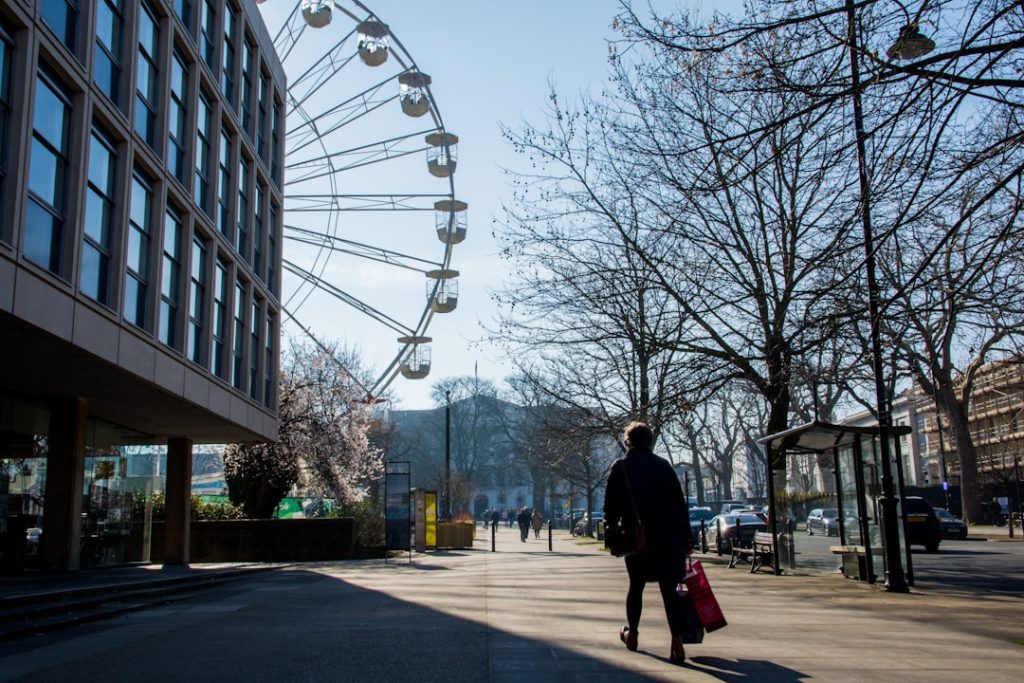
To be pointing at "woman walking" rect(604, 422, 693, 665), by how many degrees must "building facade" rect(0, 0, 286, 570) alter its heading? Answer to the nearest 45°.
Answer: approximately 45° to its right

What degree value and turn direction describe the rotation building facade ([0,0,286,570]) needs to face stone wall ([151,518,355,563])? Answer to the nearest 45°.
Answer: approximately 90° to its left

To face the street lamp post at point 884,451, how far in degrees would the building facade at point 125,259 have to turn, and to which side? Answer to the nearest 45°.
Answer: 0° — it already faces it

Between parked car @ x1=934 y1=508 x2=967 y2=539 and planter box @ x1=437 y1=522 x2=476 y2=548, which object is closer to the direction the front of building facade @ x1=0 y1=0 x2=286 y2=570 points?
the parked car

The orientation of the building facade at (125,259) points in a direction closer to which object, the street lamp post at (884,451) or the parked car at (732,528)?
the street lamp post

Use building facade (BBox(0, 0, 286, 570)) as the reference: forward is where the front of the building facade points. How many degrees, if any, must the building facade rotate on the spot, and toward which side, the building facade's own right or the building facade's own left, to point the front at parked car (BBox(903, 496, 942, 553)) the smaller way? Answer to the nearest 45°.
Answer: approximately 45° to the building facade's own left

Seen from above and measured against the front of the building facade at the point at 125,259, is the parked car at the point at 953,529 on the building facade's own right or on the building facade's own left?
on the building facade's own left

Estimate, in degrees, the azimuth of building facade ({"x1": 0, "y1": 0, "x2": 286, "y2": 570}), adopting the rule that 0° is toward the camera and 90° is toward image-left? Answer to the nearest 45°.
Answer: approximately 315°

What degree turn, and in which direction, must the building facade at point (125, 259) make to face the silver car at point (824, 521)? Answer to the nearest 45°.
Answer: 0° — it already faces it

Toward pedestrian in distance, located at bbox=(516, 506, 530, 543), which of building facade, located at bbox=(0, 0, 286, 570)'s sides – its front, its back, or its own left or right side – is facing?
left

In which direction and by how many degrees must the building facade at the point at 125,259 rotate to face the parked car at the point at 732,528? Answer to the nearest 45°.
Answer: approximately 45° to its left

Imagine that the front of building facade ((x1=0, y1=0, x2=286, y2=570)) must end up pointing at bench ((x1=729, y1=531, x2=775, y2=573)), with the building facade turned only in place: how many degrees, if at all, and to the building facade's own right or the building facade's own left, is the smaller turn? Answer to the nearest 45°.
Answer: approximately 45° to the building facade's own left
